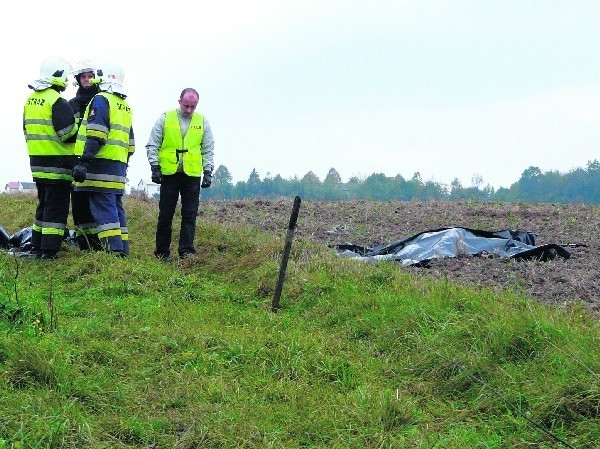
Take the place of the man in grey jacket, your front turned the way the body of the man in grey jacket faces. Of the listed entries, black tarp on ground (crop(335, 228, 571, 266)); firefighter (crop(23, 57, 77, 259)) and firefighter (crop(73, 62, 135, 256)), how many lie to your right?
2

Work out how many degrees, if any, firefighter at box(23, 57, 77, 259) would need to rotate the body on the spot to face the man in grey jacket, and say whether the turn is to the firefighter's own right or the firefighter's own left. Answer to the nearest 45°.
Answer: approximately 45° to the firefighter's own right

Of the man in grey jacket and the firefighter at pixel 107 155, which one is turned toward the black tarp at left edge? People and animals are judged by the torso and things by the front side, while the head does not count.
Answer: the firefighter

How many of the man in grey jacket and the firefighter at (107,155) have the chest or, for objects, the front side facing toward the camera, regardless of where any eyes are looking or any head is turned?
1

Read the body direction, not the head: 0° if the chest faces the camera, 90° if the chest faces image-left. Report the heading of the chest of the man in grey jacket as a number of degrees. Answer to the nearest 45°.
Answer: approximately 0°

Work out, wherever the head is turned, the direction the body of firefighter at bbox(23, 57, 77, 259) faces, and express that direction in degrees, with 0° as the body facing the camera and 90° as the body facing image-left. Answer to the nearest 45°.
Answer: approximately 225°

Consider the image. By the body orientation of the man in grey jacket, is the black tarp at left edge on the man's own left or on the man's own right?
on the man's own right

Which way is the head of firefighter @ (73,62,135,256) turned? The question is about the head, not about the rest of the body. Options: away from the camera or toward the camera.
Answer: away from the camera

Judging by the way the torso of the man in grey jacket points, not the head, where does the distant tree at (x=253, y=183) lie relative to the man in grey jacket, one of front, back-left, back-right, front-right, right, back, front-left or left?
back
